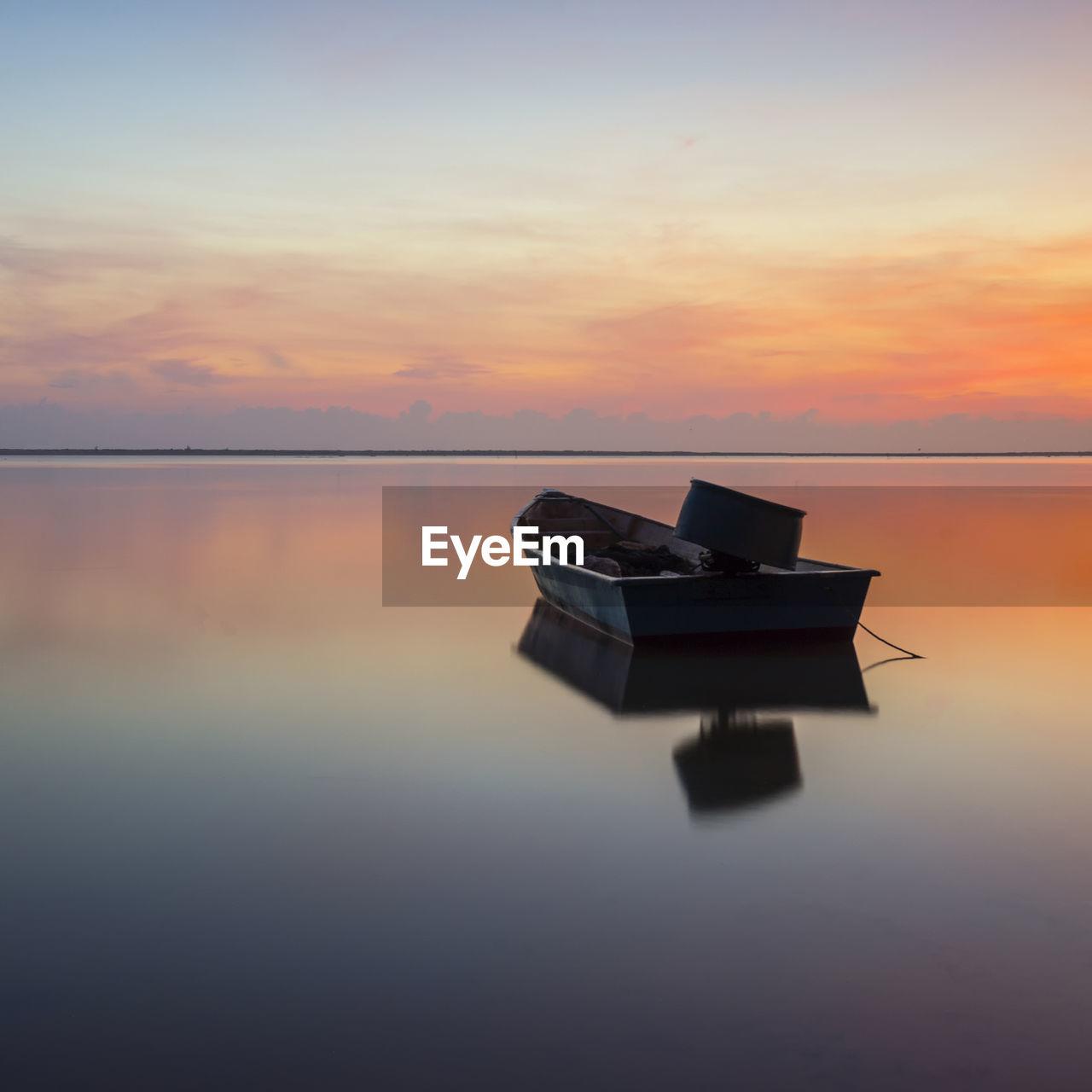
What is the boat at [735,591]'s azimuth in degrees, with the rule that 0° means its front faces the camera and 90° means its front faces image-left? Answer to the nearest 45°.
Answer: approximately 135°
